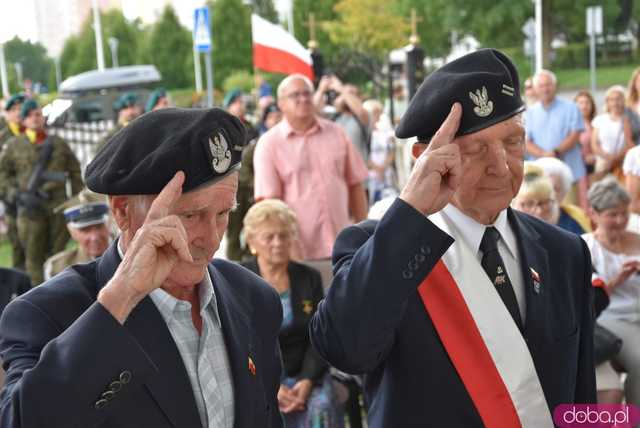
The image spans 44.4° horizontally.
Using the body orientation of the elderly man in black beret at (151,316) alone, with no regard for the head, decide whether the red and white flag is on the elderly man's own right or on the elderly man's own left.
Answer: on the elderly man's own left

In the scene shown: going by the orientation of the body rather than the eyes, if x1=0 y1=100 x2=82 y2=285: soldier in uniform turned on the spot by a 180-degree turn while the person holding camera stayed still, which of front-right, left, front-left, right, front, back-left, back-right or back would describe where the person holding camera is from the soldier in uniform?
right

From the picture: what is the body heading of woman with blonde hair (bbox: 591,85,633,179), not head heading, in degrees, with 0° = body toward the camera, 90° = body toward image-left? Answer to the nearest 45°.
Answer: approximately 0°

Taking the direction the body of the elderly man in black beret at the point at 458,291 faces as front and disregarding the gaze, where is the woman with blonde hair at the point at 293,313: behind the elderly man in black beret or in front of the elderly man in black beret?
behind

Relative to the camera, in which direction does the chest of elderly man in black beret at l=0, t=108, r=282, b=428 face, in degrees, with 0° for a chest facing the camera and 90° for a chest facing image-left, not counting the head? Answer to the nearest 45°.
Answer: approximately 315°

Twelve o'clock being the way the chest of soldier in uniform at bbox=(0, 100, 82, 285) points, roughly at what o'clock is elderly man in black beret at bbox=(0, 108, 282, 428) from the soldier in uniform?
The elderly man in black beret is roughly at 12 o'clock from the soldier in uniform.

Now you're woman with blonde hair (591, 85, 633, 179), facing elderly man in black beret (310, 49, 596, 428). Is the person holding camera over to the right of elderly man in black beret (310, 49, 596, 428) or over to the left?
right

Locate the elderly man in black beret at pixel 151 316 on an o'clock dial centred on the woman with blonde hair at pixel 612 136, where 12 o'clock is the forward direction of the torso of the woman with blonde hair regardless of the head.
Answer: The elderly man in black beret is roughly at 12 o'clock from the woman with blonde hair.

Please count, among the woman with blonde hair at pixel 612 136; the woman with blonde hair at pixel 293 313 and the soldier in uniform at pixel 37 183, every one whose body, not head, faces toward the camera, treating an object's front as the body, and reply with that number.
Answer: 3

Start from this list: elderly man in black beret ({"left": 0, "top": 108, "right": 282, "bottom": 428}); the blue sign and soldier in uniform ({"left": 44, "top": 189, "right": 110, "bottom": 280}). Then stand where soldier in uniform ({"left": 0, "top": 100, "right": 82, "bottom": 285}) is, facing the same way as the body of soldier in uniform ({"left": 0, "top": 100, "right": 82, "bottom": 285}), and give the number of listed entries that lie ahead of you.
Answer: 2

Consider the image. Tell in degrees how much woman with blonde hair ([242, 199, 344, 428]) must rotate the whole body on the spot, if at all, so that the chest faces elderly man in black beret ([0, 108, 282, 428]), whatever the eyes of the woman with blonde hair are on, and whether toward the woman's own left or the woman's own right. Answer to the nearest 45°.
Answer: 0° — they already face them

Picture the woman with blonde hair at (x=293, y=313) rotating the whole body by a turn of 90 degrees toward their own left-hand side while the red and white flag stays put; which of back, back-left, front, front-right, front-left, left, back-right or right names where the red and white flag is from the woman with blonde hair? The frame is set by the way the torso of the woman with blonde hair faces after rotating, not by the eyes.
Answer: left
